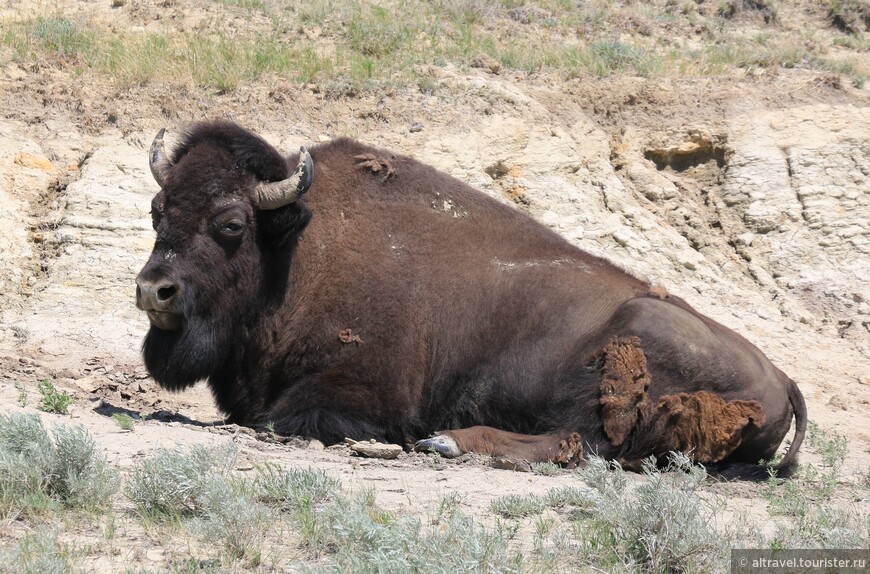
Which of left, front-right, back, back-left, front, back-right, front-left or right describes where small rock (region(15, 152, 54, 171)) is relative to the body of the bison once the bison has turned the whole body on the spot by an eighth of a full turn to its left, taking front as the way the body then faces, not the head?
right

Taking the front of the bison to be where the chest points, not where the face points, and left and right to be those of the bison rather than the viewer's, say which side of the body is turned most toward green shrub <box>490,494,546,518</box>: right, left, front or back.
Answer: left

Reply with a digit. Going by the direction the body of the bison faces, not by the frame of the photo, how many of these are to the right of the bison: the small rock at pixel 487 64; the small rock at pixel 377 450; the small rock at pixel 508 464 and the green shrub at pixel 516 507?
1

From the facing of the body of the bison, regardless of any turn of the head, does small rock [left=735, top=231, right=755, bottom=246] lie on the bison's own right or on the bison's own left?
on the bison's own right

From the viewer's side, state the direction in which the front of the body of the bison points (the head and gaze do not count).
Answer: to the viewer's left

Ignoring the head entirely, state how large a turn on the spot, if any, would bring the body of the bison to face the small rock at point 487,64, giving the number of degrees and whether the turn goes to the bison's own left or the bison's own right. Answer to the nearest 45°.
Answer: approximately 90° to the bison's own right

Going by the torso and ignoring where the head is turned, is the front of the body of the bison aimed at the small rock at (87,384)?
yes

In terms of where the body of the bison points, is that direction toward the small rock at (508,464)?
no

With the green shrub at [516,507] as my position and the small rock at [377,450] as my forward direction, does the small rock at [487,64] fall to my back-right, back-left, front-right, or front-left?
front-right

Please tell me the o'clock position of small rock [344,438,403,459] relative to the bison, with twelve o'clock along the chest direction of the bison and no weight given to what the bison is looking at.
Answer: The small rock is roughly at 9 o'clock from the bison.
